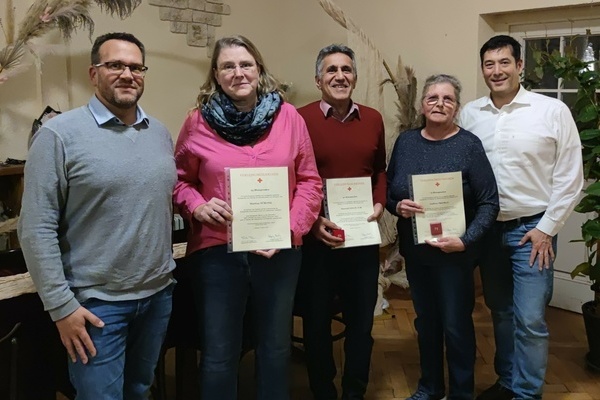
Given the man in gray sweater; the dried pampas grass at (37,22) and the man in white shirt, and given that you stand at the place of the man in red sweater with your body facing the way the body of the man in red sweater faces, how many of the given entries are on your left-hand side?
1

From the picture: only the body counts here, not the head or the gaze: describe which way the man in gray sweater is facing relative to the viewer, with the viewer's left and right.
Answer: facing the viewer and to the right of the viewer

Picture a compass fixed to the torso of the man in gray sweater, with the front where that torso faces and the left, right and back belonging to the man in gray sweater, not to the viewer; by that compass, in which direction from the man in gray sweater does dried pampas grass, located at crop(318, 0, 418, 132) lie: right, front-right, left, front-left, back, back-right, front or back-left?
left

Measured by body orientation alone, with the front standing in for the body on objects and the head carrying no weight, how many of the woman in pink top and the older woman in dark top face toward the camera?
2

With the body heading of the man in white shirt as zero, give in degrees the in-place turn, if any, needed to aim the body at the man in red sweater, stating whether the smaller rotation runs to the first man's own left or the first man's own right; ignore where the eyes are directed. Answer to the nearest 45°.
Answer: approximately 45° to the first man's own right

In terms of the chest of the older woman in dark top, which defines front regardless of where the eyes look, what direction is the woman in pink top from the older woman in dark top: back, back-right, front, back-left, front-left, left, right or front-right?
front-right

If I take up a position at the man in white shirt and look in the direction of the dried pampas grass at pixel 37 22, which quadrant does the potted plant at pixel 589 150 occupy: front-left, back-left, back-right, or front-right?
back-right

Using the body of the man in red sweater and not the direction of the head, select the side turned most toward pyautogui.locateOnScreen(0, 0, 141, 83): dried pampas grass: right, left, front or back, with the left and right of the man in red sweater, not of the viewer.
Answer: right

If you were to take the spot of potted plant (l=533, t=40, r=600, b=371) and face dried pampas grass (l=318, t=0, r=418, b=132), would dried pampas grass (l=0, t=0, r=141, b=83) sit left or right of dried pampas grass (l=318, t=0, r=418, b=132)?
left

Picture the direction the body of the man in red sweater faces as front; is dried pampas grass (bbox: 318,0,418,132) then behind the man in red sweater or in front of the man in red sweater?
behind

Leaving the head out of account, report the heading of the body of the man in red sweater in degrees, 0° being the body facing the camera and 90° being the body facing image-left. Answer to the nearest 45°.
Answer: approximately 0°

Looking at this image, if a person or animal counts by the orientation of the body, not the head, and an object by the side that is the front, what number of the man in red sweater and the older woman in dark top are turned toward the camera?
2
